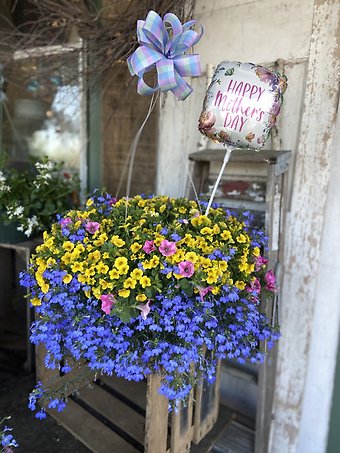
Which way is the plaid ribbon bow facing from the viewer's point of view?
toward the camera

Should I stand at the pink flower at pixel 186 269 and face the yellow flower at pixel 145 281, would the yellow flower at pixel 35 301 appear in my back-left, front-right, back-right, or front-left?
front-right

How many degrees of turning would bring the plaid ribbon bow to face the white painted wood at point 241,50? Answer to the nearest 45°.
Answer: approximately 135° to its left
